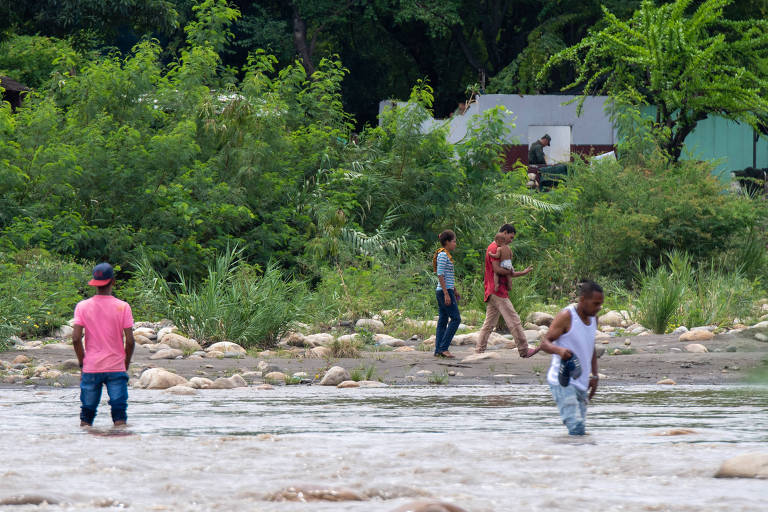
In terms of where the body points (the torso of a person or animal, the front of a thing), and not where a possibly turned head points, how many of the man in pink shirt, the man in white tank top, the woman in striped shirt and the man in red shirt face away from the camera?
1

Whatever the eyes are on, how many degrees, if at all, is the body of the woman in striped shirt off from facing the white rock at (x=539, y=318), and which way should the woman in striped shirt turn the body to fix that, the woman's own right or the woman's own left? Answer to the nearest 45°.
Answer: approximately 90° to the woman's own left

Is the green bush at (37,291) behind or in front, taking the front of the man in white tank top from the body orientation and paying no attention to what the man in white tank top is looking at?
behind

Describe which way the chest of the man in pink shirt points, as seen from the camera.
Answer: away from the camera

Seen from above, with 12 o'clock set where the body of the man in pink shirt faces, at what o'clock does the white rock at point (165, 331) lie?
The white rock is roughly at 12 o'clock from the man in pink shirt.

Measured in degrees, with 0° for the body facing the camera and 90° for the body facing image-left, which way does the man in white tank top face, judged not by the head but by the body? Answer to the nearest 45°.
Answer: approximately 315°

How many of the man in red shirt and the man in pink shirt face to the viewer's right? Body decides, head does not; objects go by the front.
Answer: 1

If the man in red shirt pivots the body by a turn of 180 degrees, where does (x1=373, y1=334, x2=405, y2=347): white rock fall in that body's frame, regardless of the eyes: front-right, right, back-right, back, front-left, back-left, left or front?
front-right

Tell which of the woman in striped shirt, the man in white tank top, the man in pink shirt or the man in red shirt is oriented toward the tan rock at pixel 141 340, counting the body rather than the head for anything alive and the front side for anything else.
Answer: the man in pink shirt

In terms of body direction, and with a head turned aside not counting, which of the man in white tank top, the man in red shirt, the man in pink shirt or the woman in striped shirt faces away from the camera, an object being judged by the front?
the man in pink shirt
